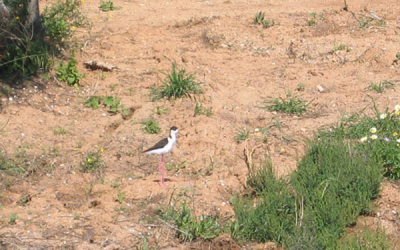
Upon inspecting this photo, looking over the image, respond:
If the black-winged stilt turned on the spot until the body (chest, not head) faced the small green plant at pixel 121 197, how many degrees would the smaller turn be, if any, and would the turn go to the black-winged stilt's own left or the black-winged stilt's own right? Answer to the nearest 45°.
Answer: approximately 135° to the black-winged stilt's own right

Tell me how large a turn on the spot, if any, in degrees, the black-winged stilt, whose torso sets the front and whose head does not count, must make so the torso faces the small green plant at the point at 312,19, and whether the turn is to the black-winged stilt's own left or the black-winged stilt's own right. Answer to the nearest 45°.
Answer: approximately 45° to the black-winged stilt's own left

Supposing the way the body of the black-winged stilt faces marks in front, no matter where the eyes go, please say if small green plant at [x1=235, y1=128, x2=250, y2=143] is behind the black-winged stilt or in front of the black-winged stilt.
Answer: in front

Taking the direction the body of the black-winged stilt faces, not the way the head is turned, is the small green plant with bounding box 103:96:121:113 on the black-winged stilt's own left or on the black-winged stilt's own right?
on the black-winged stilt's own left

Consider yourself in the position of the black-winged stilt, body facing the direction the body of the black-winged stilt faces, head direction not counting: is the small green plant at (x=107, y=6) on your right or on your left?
on your left

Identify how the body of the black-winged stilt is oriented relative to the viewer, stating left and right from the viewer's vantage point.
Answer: facing to the right of the viewer

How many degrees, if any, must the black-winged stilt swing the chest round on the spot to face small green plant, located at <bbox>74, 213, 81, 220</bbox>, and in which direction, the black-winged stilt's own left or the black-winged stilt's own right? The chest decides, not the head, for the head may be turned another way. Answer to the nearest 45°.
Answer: approximately 135° to the black-winged stilt's own right

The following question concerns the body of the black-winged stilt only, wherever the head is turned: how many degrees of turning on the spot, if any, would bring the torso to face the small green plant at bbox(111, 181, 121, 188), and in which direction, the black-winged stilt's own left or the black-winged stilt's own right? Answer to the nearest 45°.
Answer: approximately 180°

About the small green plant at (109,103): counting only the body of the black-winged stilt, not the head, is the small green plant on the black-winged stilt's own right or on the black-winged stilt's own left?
on the black-winged stilt's own left

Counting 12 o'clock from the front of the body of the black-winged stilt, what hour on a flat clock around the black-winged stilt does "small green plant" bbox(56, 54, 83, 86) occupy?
The small green plant is roughly at 8 o'clock from the black-winged stilt.

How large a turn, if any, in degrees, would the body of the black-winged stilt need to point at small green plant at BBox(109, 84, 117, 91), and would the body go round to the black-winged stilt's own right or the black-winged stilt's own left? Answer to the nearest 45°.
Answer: approximately 90° to the black-winged stilt's own left

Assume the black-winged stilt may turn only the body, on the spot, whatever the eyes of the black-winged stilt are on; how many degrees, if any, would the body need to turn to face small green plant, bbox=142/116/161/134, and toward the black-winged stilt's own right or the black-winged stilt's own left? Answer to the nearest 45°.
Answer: approximately 90° to the black-winged stilt's own left

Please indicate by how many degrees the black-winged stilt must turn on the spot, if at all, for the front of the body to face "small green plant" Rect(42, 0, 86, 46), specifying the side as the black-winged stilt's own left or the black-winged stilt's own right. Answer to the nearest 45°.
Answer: approximately 135° to the black-winged stilt's own left

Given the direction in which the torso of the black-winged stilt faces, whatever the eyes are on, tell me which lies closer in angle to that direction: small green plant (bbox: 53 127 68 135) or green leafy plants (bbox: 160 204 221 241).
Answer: the green leafy plants

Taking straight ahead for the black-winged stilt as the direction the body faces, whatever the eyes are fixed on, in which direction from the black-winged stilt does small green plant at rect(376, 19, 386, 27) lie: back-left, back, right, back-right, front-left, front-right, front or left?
front-left
